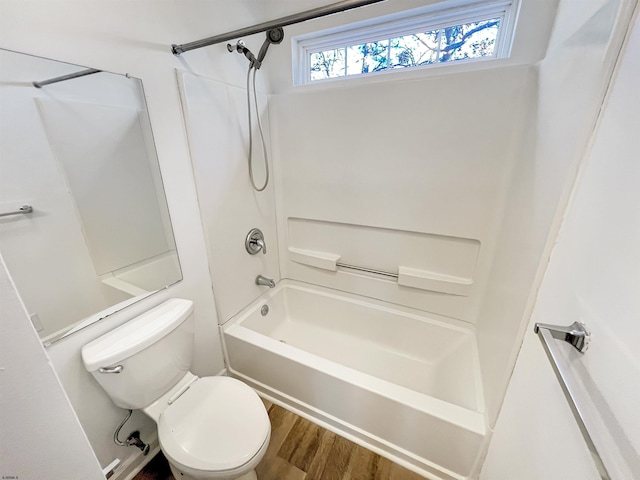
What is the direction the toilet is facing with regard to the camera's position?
facing the viewer and to the right of the viewer

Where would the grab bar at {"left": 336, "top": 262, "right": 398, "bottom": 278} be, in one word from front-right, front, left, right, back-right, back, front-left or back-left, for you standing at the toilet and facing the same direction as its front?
front-left

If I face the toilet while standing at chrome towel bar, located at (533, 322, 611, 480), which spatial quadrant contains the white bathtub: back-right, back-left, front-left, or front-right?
front-right
